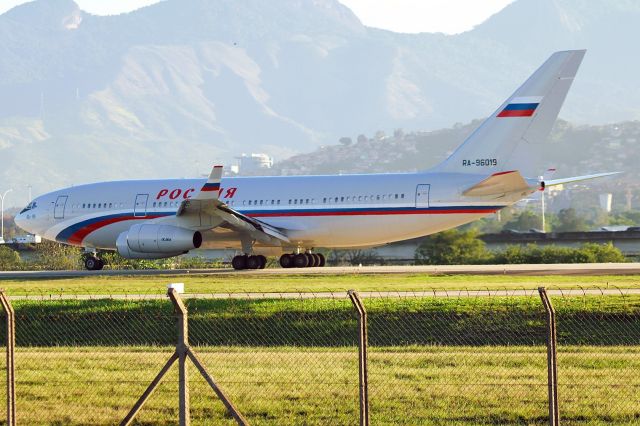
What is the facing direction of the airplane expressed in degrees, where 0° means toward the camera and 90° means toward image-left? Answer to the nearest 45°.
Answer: approximately 135°

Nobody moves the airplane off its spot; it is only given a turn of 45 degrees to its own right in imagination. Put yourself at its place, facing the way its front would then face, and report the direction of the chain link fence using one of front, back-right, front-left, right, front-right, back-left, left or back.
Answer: back
